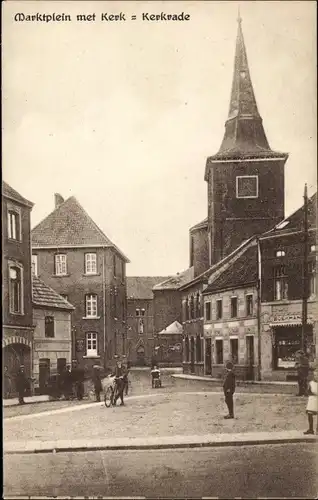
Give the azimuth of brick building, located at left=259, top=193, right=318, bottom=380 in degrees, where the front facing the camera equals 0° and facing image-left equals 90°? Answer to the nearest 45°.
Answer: approximately 45°

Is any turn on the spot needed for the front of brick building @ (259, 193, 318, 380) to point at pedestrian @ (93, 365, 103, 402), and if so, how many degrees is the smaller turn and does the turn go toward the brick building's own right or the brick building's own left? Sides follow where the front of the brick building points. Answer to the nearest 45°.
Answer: approximately 45° to the brick building's own right

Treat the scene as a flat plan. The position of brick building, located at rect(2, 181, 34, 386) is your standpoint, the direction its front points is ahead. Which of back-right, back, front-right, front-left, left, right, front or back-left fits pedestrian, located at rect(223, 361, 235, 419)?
front-left

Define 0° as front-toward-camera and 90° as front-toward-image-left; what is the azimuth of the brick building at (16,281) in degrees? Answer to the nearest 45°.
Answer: approximately 315°

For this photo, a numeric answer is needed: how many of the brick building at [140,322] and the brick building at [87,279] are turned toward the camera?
2

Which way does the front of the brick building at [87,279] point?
toward the camera

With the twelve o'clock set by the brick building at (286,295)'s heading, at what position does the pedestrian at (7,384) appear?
The pedestrian is roughly at 1 o'clock from the brick building.
